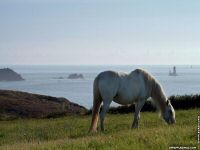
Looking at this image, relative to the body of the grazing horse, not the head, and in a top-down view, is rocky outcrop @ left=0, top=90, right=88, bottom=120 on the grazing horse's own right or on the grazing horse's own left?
on the grazing horse's own left

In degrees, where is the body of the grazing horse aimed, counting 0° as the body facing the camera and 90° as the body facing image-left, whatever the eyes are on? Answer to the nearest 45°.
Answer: approximately 270°
